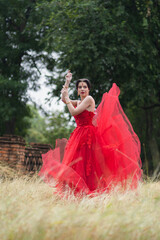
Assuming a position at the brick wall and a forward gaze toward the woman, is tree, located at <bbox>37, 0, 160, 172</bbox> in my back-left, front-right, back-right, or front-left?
back-left

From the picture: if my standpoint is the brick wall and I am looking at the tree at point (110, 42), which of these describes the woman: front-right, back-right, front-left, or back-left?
back-right

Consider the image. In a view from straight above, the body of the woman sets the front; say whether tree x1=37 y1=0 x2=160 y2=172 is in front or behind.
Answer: behind

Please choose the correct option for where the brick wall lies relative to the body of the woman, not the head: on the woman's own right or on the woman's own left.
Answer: on the woman's own right

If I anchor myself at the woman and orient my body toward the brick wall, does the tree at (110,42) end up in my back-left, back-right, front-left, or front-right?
front-right

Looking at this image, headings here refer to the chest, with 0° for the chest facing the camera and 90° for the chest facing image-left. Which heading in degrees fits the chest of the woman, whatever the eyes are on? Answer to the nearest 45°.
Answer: approximately 45°
